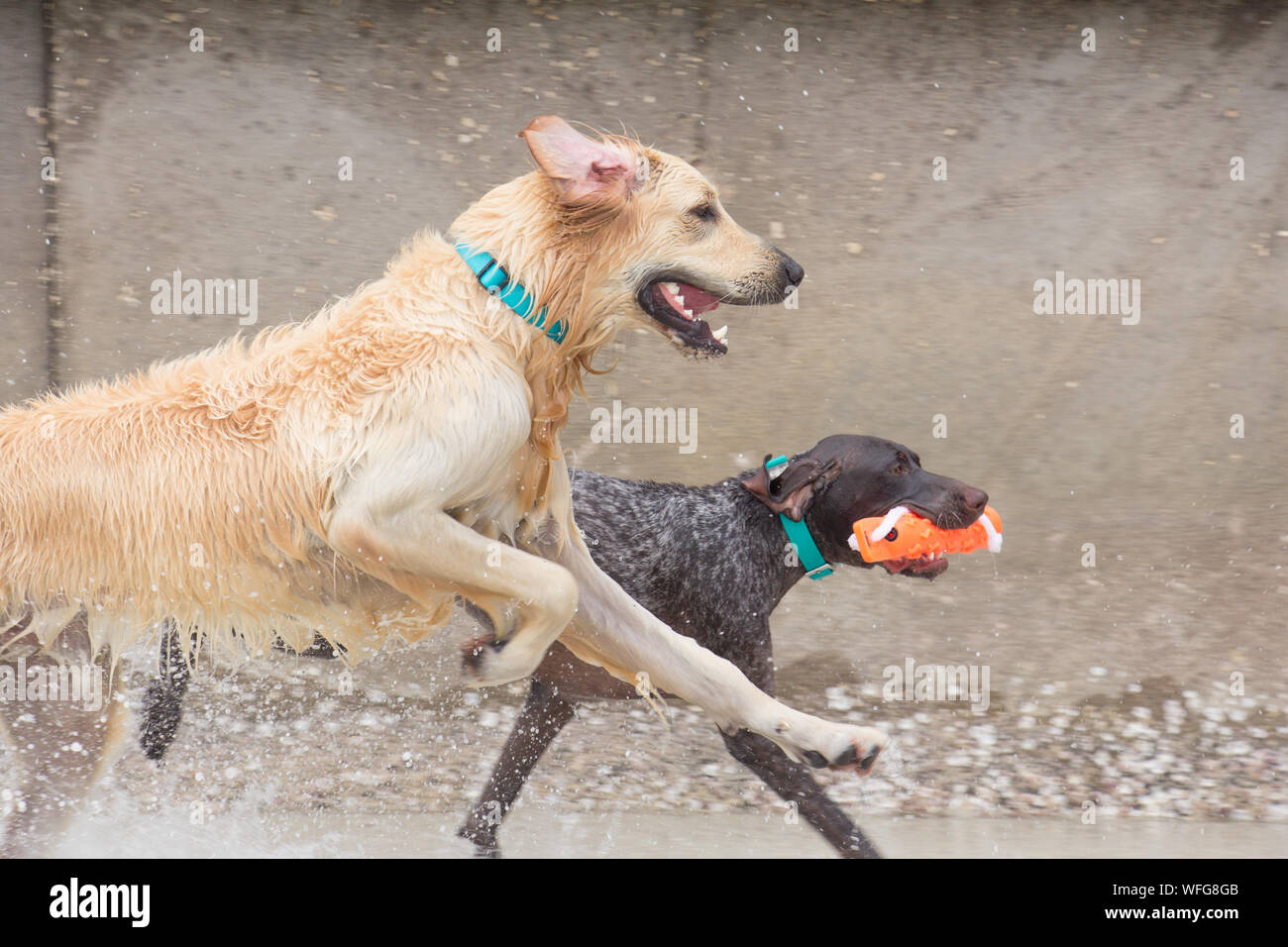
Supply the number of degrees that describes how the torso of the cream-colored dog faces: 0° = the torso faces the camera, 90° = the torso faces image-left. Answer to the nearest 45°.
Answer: approximately 270°
